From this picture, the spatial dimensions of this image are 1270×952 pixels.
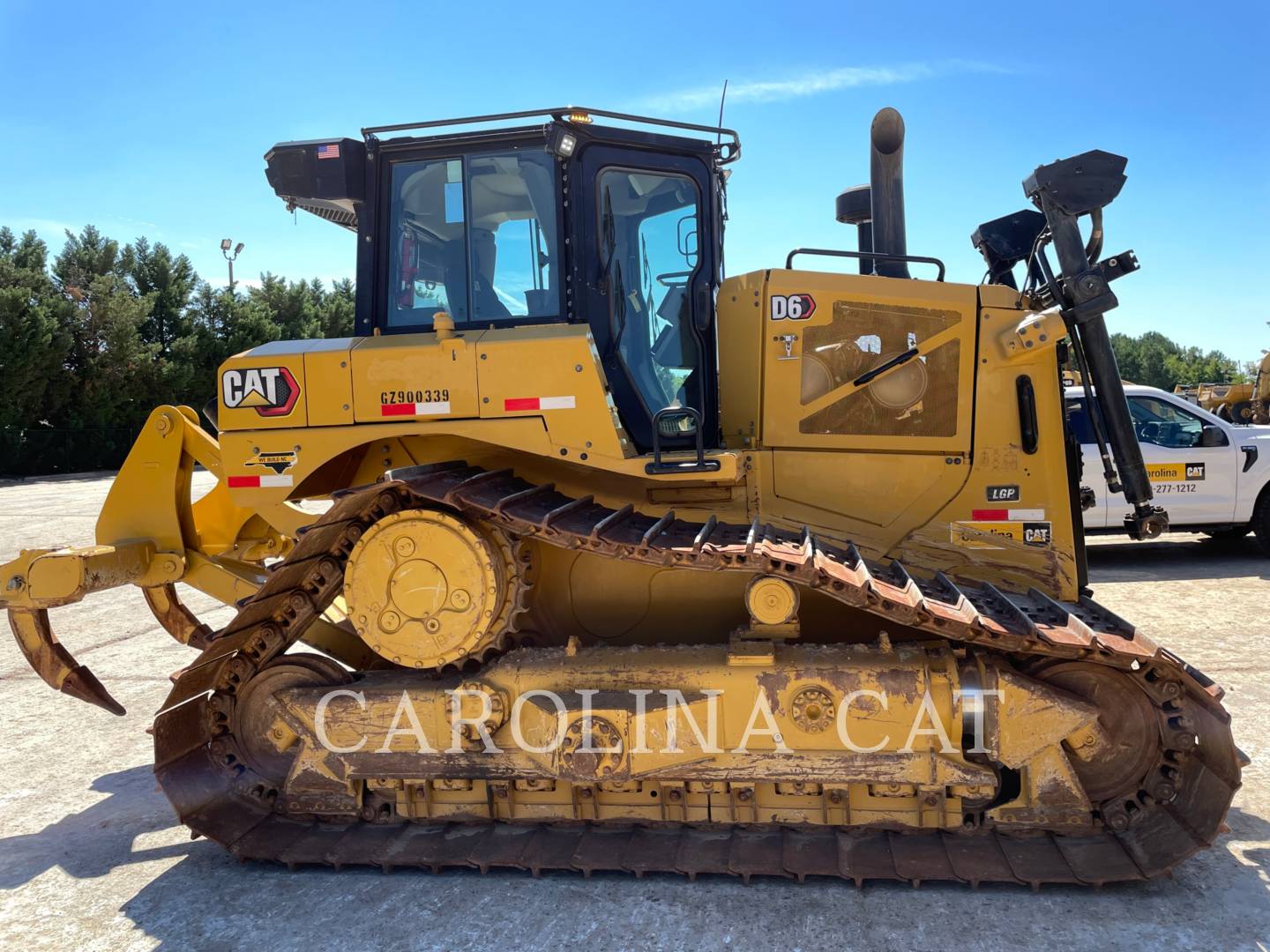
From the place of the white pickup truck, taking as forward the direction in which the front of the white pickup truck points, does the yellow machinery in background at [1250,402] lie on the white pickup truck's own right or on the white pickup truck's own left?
on the white pickup truck's own left

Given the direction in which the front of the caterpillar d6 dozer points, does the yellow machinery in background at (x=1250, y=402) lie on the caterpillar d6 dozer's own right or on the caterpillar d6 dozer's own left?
on the caterpillar d6 dozer's own left

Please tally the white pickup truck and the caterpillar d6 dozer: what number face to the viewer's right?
2

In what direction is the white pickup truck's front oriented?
to the viewer's right

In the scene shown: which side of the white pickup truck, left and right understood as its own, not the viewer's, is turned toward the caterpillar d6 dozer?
right

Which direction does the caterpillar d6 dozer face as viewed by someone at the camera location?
facing to the right of the viewer
